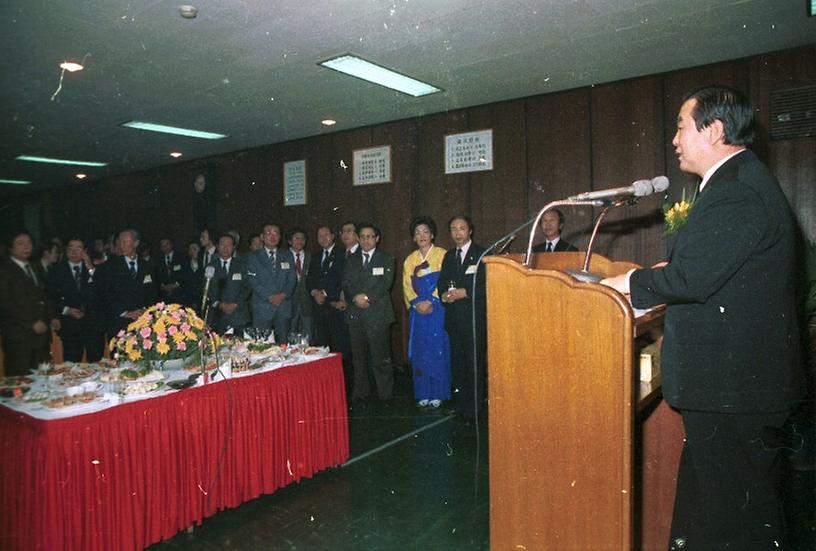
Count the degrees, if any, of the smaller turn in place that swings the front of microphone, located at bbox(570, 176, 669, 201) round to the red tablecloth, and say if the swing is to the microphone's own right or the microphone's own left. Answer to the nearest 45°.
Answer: approximately 180°

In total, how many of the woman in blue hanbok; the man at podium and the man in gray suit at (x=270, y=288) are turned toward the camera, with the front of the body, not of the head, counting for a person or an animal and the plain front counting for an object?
2

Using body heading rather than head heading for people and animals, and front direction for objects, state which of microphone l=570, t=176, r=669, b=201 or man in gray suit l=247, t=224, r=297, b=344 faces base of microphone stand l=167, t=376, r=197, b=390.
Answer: the man in gray suit

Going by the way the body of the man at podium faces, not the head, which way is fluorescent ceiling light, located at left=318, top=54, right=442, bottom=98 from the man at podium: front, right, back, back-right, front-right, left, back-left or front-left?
front-right

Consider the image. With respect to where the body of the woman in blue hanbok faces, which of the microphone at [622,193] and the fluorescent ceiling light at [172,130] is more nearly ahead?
the microphone

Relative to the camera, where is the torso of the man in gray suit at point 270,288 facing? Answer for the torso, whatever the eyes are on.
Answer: toward the camera

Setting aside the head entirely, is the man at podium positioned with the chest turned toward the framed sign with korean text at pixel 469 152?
no

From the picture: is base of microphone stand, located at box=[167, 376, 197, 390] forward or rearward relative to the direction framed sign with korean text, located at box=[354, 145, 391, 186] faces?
forward

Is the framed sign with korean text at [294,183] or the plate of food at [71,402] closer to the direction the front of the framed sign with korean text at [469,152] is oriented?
the plate of food

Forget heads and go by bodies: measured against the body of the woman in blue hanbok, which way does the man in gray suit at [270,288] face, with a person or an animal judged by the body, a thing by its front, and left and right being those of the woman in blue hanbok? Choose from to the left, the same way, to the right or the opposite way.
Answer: the same way

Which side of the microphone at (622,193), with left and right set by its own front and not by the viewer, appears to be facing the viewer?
right

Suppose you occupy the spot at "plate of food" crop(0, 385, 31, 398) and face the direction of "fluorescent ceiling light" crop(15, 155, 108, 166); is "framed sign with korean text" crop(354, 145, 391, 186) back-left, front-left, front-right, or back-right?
front-right

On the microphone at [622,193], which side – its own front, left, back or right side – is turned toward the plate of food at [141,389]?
back

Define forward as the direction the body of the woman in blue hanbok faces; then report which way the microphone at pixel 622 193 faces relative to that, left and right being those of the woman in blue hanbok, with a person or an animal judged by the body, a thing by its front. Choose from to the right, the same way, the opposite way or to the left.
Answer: to the left

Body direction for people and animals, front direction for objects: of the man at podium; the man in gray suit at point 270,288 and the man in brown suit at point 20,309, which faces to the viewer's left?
the man at podium

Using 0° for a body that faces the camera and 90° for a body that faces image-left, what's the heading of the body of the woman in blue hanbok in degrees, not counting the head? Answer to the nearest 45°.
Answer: approximately 0°

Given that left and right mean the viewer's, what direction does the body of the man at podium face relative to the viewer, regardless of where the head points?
facing to the left of the viewer

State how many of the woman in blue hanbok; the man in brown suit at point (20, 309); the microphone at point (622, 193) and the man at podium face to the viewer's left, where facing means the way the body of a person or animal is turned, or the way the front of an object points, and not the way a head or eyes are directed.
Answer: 1

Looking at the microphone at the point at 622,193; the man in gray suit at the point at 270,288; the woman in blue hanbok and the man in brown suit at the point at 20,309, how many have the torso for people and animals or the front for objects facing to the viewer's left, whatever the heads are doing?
0
